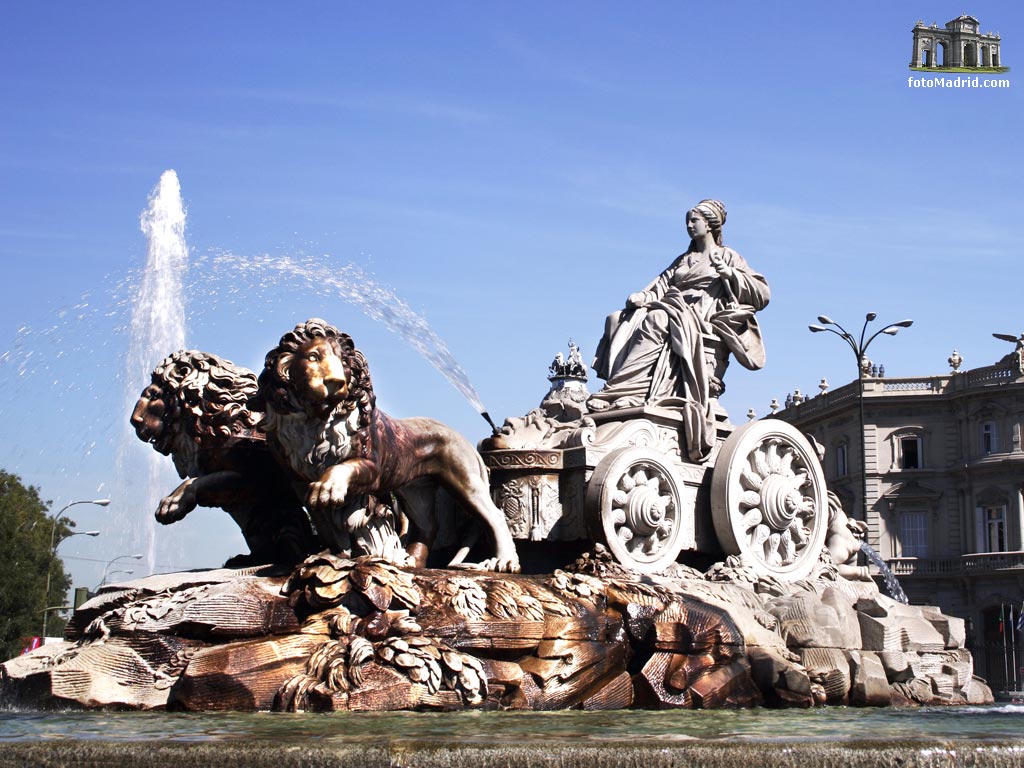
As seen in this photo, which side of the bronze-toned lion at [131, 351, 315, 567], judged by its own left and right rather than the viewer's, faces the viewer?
left

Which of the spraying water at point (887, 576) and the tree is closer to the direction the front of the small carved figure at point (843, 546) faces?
the spraying water

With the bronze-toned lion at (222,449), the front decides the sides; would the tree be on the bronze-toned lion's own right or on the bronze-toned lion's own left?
on the bronze-toned lion's own right

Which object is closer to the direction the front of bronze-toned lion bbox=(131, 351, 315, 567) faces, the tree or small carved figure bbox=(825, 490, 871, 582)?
the tree

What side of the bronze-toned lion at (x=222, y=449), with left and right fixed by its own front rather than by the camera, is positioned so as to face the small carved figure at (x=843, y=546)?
back

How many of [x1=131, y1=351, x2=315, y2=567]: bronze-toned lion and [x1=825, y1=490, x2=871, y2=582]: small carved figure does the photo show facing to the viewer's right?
1

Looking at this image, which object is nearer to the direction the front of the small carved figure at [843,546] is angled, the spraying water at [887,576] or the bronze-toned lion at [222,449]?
the spraying water

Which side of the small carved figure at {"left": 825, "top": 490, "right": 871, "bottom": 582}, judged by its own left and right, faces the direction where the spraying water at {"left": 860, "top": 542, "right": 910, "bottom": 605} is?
front

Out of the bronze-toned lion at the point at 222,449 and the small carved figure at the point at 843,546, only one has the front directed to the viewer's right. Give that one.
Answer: the small carved figure

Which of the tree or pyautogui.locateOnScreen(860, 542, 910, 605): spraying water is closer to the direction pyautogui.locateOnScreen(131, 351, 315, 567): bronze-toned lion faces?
the tree

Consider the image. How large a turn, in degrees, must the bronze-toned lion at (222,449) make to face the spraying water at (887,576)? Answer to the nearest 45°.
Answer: approximately 135° to its right

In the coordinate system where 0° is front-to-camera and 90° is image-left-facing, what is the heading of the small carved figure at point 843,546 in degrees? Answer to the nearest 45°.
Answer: approximately 270°

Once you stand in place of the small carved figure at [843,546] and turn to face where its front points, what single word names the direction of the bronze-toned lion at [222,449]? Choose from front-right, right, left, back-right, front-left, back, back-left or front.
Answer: back-right
